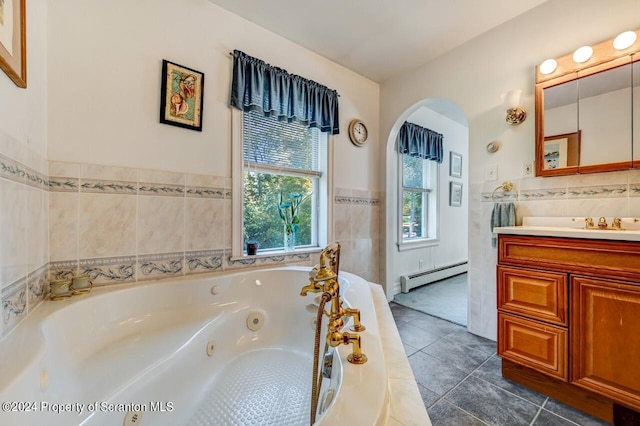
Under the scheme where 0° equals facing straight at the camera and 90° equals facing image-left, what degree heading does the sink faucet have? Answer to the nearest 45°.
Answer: approximately 0°

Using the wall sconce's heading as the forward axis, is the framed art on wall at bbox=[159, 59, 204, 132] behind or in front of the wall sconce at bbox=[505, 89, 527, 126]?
in front

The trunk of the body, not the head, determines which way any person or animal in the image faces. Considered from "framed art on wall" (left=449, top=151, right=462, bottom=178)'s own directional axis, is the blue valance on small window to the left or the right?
on its right

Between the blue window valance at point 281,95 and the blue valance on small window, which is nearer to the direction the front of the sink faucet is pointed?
the blue window valance

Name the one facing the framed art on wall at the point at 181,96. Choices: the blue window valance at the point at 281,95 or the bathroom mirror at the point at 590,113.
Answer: the bathroom mirror

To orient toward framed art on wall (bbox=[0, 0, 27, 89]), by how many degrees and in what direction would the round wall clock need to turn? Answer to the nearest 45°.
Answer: approximately 90° to its right

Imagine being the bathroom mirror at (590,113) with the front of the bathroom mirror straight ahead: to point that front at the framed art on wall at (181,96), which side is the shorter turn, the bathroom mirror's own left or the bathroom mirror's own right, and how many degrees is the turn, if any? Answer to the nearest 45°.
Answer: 0° — it already faces it

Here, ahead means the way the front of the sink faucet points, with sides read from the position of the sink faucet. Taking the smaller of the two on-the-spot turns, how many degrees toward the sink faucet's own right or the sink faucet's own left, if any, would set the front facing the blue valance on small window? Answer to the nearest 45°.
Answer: approximately 135° to the sink faucet's own right

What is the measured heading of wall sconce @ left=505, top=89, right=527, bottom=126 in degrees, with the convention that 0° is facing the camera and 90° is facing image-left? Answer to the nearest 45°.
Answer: approximately 45°
